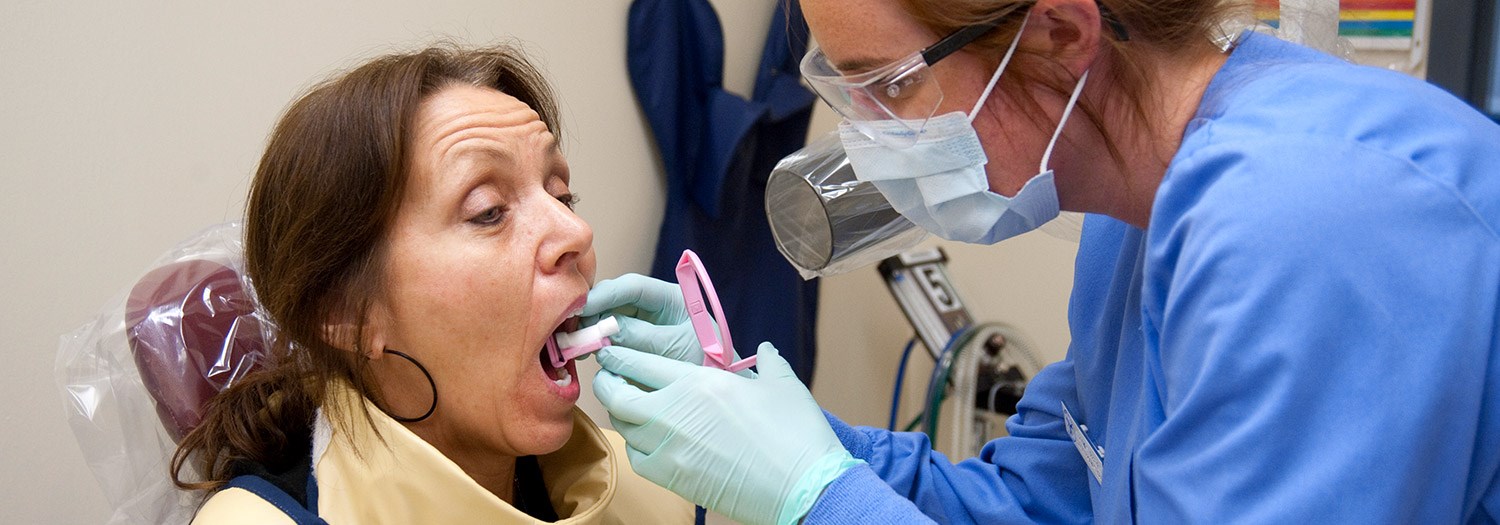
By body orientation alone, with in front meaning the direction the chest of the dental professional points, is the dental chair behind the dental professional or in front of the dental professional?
in front

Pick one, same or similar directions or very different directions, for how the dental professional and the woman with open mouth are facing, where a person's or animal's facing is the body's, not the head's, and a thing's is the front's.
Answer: very different directions

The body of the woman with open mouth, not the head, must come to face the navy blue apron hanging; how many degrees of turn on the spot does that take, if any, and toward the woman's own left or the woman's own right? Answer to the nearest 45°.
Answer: approximately 90° to the woman's own left

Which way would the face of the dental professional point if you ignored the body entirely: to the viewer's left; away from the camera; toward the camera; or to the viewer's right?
to the viewer's left

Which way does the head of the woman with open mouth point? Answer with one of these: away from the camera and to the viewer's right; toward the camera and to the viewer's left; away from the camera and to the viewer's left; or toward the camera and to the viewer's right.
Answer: toward the camera and to the viewer's right

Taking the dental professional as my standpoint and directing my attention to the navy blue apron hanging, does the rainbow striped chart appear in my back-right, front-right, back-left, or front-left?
front-right

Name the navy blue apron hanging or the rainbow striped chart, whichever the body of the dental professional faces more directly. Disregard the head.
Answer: the navy blue apron hanging

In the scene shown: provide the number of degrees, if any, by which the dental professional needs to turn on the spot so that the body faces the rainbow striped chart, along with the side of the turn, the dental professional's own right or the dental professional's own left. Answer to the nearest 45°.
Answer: approximately 90° to the dental professional's own right

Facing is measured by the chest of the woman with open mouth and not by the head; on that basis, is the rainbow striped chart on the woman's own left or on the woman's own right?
on the woman's own left

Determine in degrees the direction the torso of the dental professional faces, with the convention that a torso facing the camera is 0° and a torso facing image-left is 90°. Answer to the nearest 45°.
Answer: approximately 90°

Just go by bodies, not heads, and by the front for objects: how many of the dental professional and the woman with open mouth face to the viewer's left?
1

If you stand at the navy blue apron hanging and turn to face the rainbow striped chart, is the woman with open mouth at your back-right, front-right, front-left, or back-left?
back-right

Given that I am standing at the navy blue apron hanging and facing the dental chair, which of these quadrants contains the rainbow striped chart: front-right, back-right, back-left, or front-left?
back-left

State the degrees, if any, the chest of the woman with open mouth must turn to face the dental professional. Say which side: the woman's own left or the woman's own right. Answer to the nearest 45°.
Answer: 0° — they already face them

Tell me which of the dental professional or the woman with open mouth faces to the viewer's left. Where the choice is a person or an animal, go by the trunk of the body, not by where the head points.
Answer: the dental professional

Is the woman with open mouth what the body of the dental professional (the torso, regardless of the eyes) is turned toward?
yes

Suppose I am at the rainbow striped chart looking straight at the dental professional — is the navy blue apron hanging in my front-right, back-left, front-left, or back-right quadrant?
front-right
